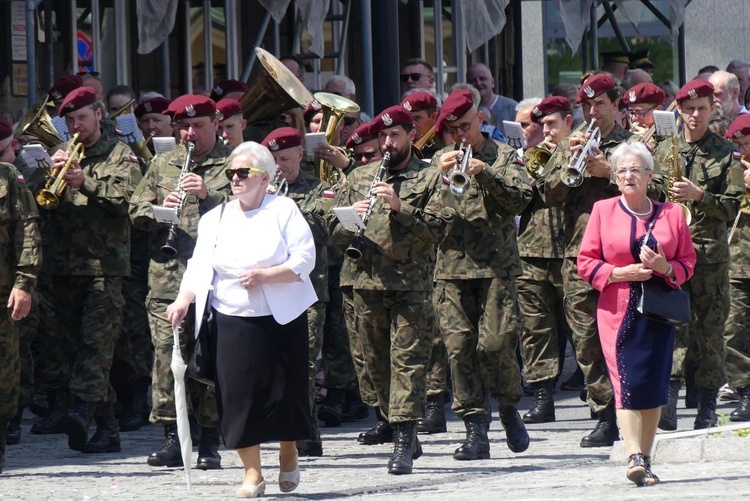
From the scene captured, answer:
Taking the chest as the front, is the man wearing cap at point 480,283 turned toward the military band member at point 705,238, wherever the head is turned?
no

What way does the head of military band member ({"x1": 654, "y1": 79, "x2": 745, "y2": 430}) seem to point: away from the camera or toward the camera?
toward the camera

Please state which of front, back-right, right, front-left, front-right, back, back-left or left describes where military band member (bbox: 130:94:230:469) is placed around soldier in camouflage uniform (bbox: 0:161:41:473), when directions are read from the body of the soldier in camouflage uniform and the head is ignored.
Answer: back-left

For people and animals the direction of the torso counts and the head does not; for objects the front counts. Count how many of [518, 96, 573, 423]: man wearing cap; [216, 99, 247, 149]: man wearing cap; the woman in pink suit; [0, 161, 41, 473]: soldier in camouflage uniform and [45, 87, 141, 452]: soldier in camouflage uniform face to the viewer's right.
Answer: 0

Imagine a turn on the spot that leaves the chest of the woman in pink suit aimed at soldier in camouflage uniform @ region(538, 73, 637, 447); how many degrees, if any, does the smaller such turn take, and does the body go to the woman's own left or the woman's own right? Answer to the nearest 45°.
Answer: approximately 180°

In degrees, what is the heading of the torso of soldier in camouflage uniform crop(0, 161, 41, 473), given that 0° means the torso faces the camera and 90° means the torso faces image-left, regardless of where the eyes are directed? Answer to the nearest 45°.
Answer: approximately 45°

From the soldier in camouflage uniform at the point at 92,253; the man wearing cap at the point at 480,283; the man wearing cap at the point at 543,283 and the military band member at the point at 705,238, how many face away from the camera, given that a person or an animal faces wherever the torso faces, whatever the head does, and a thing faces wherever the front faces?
0

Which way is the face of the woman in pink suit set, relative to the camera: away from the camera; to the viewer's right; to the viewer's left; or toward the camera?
toward the camera

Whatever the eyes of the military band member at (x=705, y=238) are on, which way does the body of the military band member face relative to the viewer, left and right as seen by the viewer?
facing the viewer and to the left of the viewer

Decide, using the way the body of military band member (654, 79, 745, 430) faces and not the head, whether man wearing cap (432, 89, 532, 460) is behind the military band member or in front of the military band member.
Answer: in front

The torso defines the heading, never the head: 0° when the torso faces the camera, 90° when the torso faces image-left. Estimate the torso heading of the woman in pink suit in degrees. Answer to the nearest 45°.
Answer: approximately 0°

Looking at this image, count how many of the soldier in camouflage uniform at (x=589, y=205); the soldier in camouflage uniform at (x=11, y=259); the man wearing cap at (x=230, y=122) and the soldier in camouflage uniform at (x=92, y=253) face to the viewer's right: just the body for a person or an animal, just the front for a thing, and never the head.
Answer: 0

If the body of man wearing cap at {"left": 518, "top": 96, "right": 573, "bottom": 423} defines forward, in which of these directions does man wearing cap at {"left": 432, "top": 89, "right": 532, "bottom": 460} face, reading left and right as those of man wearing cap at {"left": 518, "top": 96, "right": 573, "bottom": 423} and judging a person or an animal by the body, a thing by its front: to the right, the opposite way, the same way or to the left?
the same way

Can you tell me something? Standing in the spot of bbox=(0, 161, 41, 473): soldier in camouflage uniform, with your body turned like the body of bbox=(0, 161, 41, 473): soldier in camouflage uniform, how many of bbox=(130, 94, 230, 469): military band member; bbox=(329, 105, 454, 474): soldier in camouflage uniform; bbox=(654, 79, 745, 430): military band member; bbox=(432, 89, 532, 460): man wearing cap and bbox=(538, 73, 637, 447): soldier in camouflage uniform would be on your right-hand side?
0
